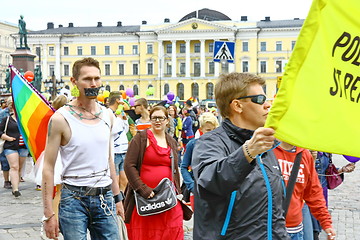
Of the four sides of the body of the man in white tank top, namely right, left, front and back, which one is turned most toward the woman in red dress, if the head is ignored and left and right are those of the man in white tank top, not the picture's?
left

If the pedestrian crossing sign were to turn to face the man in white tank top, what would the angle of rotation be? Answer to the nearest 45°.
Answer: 0° — it already faces them

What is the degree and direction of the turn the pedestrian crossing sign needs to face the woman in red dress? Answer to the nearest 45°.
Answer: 0° — it already faces them

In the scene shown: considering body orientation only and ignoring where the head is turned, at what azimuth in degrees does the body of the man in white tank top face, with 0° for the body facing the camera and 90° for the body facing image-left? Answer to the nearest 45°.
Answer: approximately 315°

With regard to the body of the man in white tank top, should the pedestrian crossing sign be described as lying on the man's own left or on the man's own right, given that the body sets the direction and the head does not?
on the man's own left
